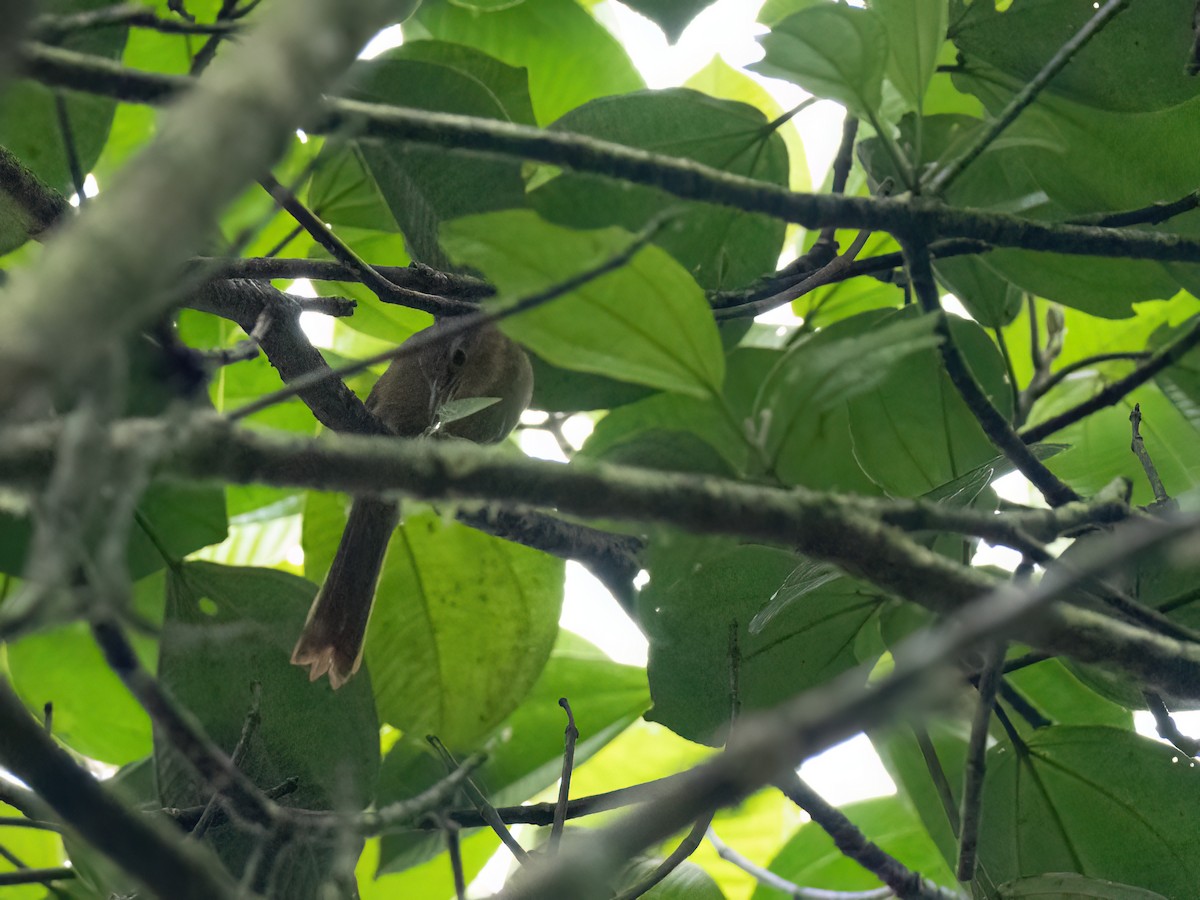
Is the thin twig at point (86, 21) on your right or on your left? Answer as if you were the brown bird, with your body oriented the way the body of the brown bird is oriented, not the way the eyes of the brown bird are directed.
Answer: on your right

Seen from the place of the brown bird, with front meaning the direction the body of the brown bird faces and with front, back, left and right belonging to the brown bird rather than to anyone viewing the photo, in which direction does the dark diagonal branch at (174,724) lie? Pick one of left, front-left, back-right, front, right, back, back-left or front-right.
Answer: right

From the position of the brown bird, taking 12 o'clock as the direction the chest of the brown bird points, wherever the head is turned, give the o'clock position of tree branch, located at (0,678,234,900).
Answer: The tree branch is roughly at 3 o'clock from the brown bird.
